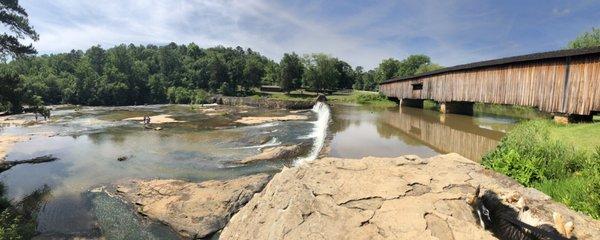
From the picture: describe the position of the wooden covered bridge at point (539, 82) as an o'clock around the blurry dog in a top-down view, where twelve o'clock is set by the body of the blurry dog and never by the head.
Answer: The wooden covered bridge is roughly at 3 o'clock from the blurry dog.

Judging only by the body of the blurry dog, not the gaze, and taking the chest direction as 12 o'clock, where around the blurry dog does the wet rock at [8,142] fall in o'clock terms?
The wet rock is roughly at 12 o'clock from the blurry dog.

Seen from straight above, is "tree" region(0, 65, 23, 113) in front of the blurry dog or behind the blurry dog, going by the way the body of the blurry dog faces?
in front

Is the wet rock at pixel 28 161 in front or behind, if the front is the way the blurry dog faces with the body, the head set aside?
in front

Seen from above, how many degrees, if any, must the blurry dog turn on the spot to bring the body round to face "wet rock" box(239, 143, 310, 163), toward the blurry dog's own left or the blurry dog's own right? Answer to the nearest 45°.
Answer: approximately 45° to the blurry dog's own right

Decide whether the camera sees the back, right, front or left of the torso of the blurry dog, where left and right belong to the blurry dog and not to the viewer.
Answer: left
